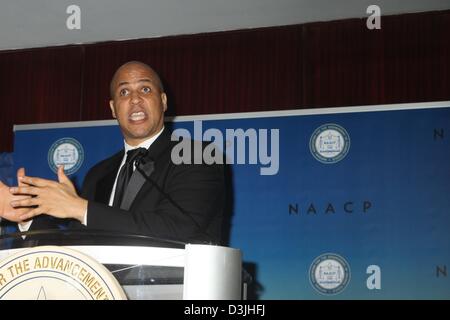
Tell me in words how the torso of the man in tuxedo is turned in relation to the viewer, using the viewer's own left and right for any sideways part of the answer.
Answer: facing the viewer and to the left of the viewer

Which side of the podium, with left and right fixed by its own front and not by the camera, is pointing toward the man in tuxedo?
back

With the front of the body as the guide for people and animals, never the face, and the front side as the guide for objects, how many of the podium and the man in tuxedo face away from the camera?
0

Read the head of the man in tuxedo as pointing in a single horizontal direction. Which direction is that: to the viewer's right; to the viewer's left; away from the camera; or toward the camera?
toward the camera

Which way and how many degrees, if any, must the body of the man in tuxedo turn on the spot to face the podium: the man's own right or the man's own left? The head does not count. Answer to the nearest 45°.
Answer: approximately 45° to the man's own left

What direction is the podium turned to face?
toward the camera
